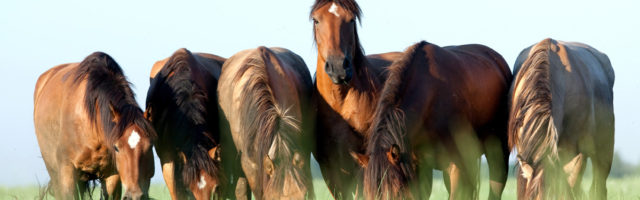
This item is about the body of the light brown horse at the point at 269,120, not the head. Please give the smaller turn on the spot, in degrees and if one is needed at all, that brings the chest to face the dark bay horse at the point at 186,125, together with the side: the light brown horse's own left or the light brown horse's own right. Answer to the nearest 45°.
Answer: approximately 135° to the light brown horse's own right

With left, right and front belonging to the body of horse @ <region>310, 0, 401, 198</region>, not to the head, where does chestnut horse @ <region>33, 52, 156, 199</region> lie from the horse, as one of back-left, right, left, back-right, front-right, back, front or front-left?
front-right

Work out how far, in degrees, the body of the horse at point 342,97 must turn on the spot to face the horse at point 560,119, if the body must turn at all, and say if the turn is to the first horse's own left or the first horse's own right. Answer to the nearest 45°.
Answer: approximately 135° to the first horse's own left

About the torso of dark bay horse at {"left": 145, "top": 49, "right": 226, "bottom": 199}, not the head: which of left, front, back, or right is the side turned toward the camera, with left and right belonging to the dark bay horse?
front

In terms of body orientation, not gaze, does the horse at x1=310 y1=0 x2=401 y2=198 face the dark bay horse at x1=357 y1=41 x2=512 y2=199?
no

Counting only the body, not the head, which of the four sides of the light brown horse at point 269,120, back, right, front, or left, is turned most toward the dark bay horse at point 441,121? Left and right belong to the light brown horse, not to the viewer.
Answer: left

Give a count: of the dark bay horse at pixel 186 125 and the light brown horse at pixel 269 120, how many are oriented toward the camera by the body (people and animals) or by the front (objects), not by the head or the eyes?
2

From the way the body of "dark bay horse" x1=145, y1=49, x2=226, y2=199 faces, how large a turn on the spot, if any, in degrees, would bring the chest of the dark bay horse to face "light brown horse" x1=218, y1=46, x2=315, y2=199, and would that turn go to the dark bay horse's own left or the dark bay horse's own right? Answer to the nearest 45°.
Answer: approximately 45° to the dark bay horse's own left

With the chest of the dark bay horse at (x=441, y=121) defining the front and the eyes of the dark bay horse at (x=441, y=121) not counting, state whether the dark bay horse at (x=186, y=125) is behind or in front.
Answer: in front

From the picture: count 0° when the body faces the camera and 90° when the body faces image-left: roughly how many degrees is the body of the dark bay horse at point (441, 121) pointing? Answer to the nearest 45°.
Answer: approximately 45°

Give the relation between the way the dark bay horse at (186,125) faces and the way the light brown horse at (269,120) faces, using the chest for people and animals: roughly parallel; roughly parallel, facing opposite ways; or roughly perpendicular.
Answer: roughly parallel

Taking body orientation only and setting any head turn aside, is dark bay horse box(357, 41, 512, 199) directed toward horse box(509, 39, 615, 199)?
no
